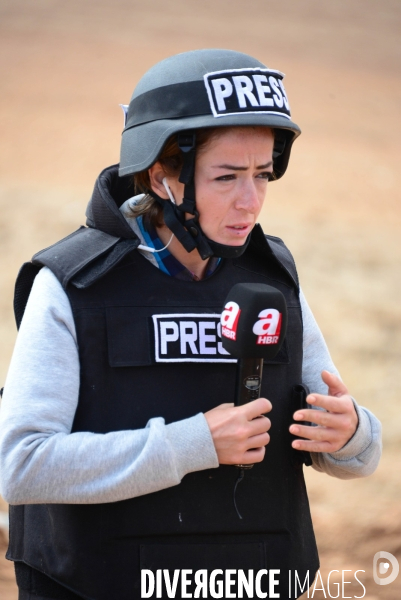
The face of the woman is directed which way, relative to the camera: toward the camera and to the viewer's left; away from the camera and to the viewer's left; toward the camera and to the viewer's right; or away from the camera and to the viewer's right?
toward the camera and to the viewer's right
